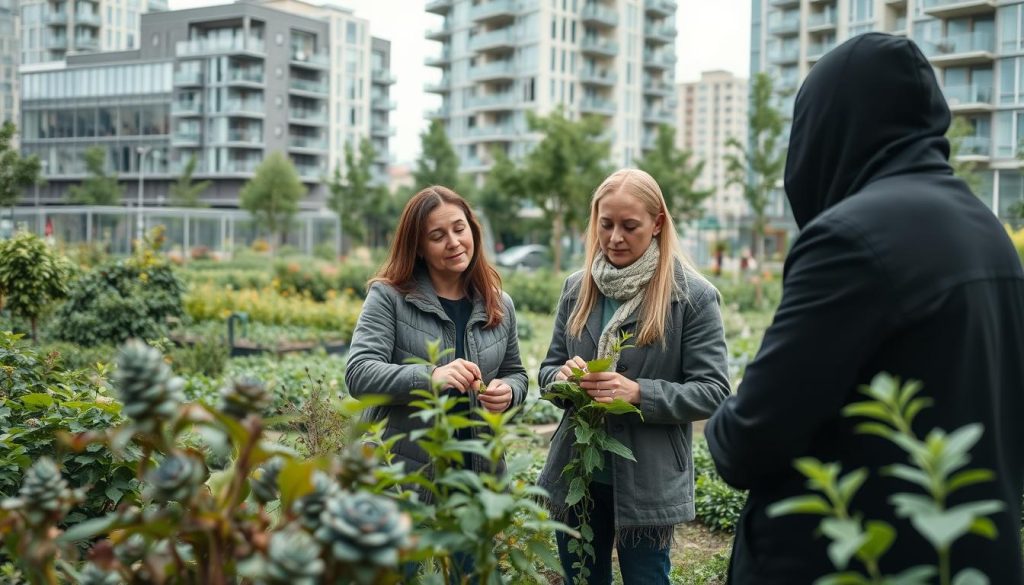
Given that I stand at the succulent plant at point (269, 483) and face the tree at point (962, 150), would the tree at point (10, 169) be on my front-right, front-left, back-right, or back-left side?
front-left

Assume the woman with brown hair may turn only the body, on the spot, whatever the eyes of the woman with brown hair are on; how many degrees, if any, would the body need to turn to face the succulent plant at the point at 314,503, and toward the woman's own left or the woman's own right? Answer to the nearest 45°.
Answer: approximately 45° to the woman's own right

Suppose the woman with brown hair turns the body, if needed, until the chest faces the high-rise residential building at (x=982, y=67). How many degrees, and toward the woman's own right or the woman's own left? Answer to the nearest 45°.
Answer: approximately 90° to the woman's own left

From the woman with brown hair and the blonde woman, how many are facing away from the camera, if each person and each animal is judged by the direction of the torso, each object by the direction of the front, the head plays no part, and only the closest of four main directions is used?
0

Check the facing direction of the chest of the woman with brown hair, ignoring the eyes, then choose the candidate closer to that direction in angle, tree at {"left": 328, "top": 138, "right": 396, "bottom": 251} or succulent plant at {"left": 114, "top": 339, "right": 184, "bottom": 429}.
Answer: the succulent plant

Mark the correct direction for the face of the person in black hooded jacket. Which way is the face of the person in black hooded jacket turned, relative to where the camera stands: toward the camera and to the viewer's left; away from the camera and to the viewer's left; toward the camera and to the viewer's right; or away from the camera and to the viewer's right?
away from the camera and to the viewer's left

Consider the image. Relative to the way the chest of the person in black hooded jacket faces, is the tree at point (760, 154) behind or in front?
in front

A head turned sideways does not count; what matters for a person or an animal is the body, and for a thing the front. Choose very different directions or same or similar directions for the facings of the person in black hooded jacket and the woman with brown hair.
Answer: very different directions

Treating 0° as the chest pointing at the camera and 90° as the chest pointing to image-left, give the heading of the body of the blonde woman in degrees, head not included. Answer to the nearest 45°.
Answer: approximately 45°

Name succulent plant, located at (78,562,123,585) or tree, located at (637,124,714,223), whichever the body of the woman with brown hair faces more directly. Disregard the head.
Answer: the succulent plant

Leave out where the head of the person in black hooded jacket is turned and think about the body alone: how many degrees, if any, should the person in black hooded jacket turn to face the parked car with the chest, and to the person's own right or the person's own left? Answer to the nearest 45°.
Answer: approximately 45° to the person's own right

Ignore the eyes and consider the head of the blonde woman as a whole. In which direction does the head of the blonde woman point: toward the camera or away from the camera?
toward the camera

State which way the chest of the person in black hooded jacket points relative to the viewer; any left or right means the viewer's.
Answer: facing away from the viewer and to the left of the viewer
